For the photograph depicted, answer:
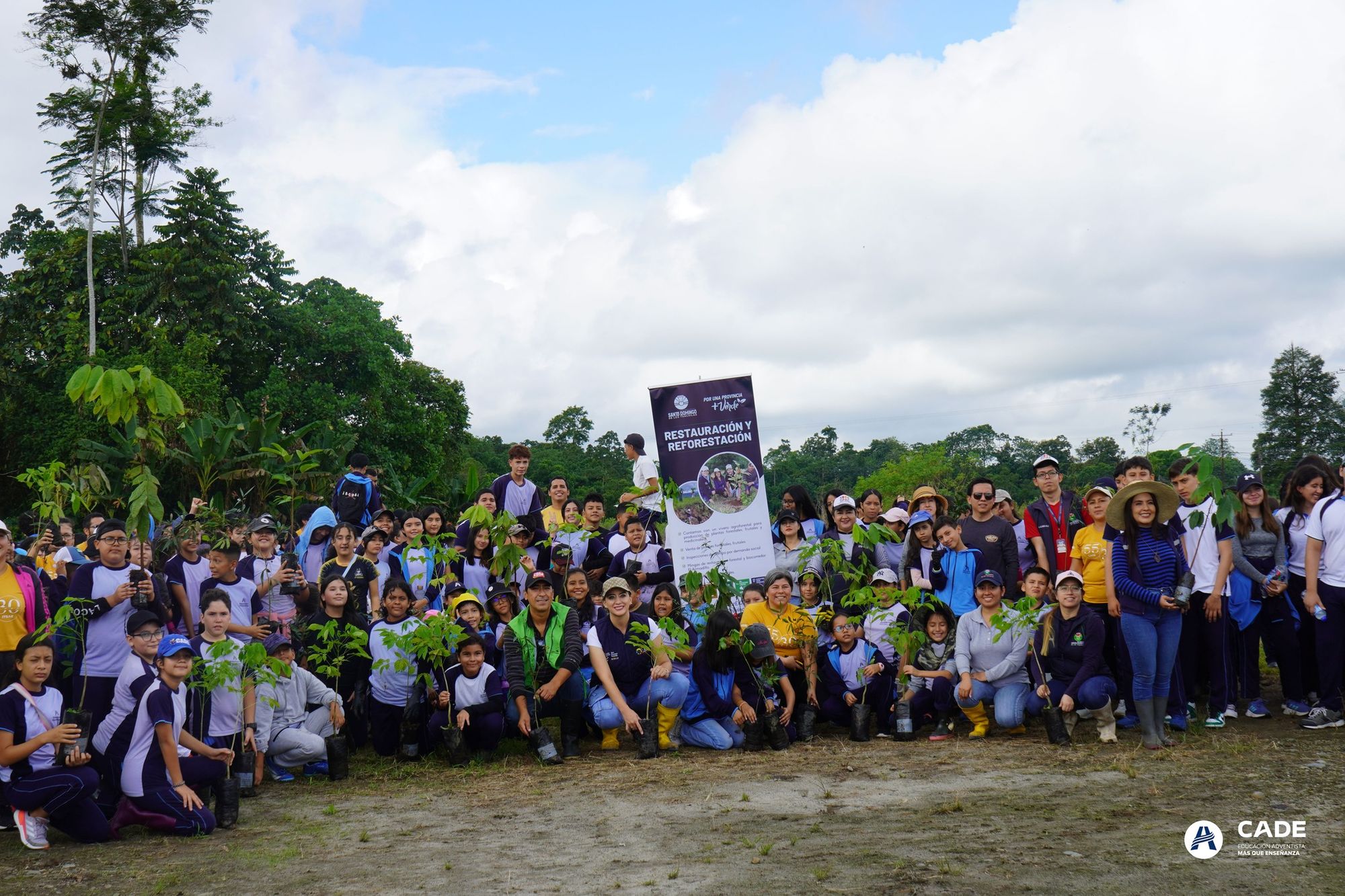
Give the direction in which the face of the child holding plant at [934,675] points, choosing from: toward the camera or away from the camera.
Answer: toward the camera

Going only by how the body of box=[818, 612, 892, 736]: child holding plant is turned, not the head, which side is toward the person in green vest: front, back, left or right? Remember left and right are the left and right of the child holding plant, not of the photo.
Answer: right

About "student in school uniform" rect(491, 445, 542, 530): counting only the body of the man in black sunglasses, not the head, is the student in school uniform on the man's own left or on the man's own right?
on the man's own right

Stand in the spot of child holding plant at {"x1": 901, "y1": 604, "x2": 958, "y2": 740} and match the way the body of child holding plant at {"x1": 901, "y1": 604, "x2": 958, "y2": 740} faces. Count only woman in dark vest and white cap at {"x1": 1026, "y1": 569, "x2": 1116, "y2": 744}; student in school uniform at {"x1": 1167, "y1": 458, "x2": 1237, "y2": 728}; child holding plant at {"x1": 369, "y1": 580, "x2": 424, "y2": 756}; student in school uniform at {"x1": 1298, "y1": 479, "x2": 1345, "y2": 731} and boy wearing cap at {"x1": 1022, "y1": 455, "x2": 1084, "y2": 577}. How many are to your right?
1

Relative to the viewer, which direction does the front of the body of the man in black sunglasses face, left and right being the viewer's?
facing the viewer

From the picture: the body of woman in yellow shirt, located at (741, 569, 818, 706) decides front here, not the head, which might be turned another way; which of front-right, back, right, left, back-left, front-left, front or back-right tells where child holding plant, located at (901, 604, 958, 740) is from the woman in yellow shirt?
left

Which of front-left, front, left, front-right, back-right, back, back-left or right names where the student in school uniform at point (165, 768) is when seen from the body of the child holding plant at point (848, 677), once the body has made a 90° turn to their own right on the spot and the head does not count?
front-left

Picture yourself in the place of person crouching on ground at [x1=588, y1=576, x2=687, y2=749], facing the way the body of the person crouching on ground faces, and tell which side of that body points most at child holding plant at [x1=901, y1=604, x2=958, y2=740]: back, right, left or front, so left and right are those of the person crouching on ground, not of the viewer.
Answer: left

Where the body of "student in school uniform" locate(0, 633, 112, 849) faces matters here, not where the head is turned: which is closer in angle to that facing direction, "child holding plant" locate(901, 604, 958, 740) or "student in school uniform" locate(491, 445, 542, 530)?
the child holding plant

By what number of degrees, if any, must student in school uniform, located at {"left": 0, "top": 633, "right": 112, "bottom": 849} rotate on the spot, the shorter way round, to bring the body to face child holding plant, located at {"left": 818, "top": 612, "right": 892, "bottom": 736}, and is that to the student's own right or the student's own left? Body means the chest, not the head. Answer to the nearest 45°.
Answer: approximately 45° to the student's own left

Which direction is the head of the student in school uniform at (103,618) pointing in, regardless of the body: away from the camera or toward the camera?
toward the camera

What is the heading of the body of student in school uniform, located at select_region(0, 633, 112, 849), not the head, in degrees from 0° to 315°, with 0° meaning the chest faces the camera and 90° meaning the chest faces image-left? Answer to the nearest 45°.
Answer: approximately 315°

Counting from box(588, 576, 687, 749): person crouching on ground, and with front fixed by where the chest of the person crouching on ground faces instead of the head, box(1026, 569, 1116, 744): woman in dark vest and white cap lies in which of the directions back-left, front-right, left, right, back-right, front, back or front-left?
left

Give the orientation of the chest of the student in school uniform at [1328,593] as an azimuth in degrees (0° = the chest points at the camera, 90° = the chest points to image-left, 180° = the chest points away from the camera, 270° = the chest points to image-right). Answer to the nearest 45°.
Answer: approximately 45°

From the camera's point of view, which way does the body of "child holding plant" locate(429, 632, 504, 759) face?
toward the camera

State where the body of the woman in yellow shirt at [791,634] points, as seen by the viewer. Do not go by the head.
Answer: toward the camera
